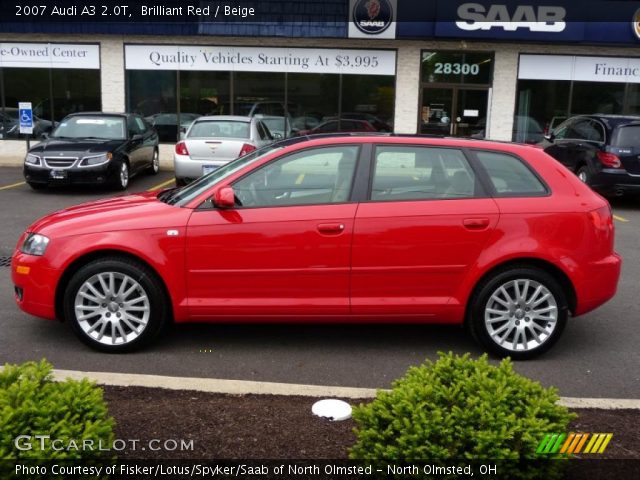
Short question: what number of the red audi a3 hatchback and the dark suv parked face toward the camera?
0

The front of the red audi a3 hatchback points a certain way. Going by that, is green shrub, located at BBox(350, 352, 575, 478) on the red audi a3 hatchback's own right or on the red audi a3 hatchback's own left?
on the red audi a3 hatchback's own left

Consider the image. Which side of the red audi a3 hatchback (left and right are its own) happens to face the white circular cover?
left

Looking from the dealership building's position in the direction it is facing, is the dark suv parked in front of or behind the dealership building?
in front

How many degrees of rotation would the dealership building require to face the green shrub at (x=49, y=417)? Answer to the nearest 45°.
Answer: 0° — it already faces it

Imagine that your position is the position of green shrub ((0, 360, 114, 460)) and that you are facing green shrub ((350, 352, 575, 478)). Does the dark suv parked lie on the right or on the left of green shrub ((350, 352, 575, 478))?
left

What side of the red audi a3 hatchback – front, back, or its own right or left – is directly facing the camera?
left

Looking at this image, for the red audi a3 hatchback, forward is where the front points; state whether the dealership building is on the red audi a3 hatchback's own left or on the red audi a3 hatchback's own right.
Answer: on the red audi a3 hatchback's own right

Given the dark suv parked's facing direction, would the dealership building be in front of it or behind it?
in front

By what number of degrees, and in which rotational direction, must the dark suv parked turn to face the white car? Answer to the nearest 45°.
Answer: approximately 45° to its left

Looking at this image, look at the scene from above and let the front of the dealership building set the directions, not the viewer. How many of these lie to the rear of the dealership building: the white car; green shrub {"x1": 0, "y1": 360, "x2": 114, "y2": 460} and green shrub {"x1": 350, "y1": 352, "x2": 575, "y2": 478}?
0

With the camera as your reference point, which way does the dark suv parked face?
facing away from the viewer and to the left of the viewer

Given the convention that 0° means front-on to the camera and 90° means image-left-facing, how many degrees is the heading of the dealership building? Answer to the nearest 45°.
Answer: approximately 0°

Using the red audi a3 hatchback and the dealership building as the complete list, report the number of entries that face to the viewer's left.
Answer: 1

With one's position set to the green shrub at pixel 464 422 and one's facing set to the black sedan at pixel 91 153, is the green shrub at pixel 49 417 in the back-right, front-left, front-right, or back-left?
front-left

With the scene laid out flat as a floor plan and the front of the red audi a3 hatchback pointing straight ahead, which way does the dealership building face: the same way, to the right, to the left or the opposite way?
to the left

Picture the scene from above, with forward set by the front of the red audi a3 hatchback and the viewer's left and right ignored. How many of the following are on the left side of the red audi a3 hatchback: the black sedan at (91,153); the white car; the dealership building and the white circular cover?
1

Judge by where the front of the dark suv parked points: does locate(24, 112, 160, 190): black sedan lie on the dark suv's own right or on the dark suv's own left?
on the dark suv's own left

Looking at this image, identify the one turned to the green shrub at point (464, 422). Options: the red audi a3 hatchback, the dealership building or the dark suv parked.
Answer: the dealership building

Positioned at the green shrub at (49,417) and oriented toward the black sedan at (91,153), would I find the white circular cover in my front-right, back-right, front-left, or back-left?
front-right

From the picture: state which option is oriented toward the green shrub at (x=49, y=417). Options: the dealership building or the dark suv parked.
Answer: the dealership building

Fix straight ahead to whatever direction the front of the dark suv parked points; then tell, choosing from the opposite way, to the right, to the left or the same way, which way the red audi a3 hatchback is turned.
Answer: to the left

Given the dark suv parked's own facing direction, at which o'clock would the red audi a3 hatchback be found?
The red audi a3 hatchback is roughly at 8 o'clock from the dark suv parked.
